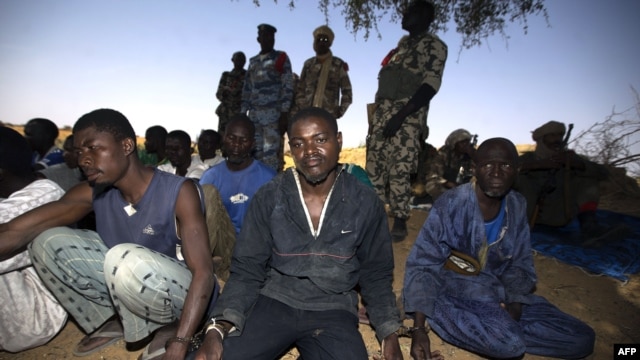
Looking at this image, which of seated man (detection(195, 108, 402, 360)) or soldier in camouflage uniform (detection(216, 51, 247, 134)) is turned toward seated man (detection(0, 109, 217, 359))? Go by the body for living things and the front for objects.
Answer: the soldier in camouflage uniform

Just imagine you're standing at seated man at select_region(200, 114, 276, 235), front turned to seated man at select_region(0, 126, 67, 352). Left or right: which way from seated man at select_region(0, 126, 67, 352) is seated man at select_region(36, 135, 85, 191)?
right

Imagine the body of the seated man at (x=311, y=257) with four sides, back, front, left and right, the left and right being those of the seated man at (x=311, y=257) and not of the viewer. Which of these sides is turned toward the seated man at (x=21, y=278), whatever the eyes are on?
right

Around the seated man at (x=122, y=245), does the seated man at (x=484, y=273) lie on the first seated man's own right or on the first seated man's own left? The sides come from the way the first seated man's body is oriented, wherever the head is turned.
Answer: on the first seated man's own left

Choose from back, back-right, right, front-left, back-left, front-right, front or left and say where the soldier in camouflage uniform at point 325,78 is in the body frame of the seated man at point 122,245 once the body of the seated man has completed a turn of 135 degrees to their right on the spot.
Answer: front-right

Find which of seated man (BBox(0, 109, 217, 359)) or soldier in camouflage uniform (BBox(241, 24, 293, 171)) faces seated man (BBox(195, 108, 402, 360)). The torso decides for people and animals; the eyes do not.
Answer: the soldier in camouflage uniform

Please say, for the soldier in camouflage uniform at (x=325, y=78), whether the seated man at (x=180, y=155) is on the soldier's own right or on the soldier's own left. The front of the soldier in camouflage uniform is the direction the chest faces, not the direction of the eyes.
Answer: on the soldier's own right

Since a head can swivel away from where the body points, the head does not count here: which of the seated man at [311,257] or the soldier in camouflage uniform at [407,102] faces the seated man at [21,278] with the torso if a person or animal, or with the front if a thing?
the soldier in camouflage uniform

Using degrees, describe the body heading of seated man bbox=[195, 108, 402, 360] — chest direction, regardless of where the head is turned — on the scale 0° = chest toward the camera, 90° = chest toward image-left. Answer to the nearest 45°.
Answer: approximately 0°
